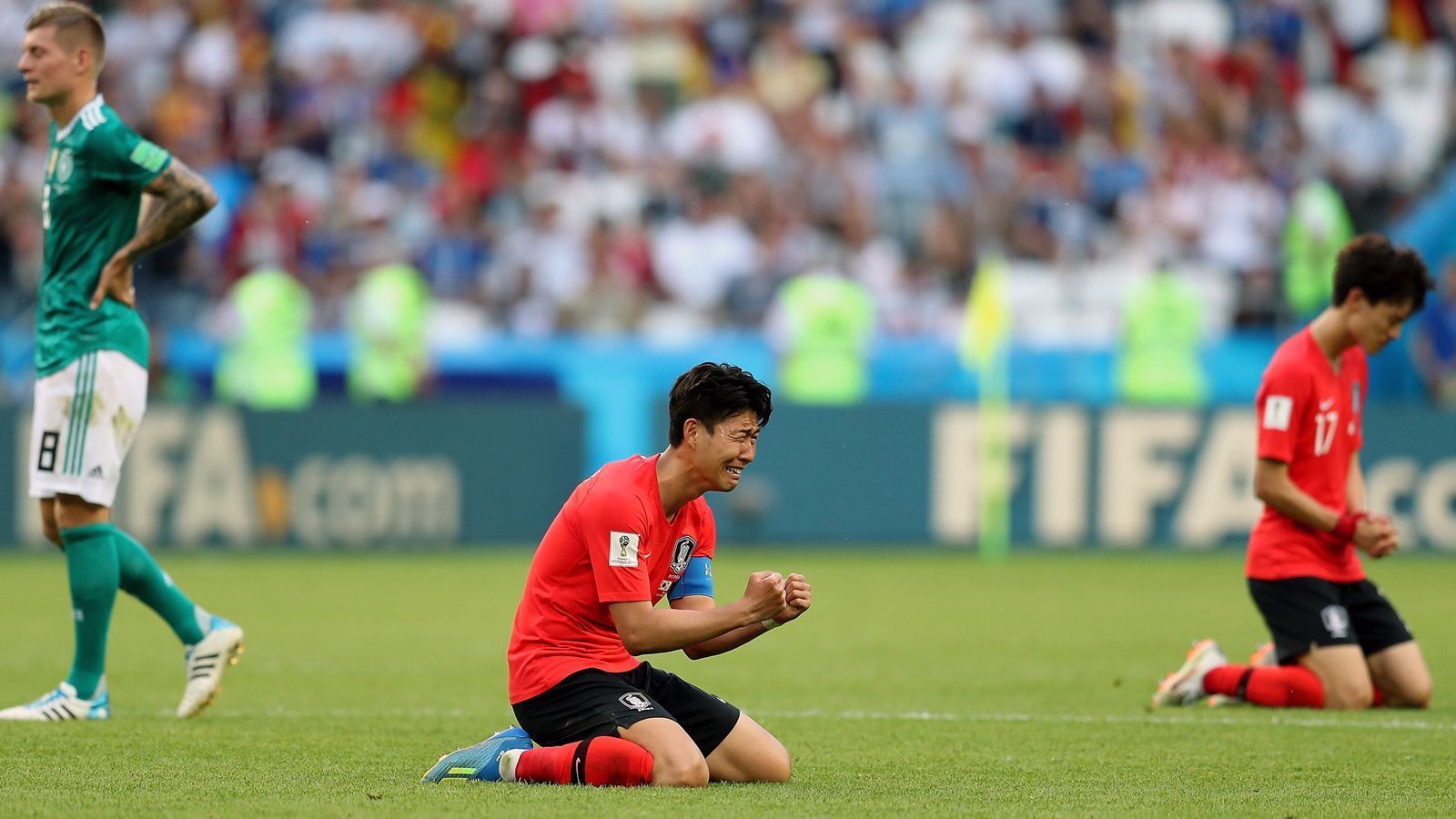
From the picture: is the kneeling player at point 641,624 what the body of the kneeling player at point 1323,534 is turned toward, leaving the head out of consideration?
no

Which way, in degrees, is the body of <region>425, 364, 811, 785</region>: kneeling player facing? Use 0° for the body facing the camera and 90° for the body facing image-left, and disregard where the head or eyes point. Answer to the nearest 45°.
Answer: approximately 315°

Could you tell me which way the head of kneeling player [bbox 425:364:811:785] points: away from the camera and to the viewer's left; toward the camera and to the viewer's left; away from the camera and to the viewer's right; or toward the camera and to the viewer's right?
toward the camera and to the viewer's right

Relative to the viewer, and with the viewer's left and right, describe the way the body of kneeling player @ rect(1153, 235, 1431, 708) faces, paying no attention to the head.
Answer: facing the viewer and to the right of the viewer

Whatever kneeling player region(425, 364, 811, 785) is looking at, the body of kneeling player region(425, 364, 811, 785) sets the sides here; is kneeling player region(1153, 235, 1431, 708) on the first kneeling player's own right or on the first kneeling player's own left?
on the first kneeling player's own left

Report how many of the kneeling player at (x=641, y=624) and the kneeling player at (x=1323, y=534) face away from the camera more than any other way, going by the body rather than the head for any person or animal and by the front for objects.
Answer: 0

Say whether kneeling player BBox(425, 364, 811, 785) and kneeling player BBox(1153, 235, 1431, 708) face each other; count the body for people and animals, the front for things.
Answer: no

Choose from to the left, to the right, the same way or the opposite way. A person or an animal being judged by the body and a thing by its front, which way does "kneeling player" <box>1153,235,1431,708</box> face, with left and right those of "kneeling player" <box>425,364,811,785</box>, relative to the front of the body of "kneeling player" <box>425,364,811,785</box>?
the same way
